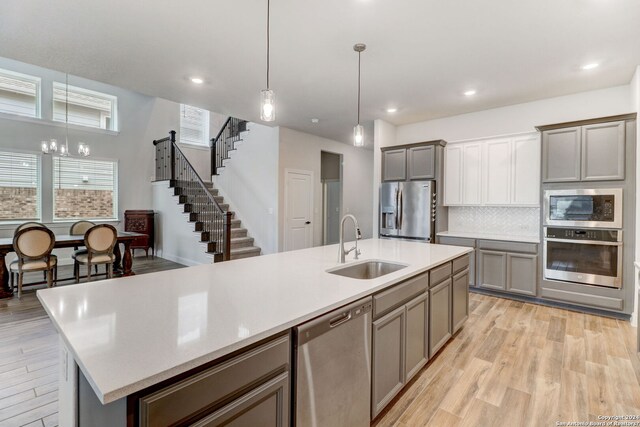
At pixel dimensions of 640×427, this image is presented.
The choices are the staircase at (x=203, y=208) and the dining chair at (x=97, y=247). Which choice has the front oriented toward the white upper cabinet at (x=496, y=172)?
the staircase

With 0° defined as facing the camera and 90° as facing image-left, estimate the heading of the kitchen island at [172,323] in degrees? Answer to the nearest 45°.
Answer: approximately 315°

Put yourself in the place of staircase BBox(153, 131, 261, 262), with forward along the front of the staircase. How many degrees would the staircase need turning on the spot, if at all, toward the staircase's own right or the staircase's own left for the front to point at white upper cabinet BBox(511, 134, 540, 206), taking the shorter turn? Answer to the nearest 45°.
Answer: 0° — it already faces it

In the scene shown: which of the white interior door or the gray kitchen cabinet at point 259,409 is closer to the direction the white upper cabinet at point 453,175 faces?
the gray kitchen cabinet

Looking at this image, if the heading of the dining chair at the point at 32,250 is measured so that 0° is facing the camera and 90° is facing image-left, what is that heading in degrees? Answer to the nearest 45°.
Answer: approximately 135°

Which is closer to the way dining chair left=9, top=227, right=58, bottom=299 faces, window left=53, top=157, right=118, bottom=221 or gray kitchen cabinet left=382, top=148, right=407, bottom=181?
the window

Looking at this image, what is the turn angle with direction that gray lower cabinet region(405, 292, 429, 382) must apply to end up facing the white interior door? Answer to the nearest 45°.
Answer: approximately 180°

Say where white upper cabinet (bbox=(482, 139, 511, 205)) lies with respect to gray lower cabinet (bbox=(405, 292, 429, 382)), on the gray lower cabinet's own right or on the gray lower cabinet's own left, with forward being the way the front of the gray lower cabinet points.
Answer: on the gray lower cabinet's own left

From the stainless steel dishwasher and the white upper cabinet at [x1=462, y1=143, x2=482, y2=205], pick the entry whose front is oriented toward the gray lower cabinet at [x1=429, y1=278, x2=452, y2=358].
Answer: the white upper cabinet

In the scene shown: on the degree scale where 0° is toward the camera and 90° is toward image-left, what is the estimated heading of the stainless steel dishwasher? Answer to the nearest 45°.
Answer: approximately 315°
